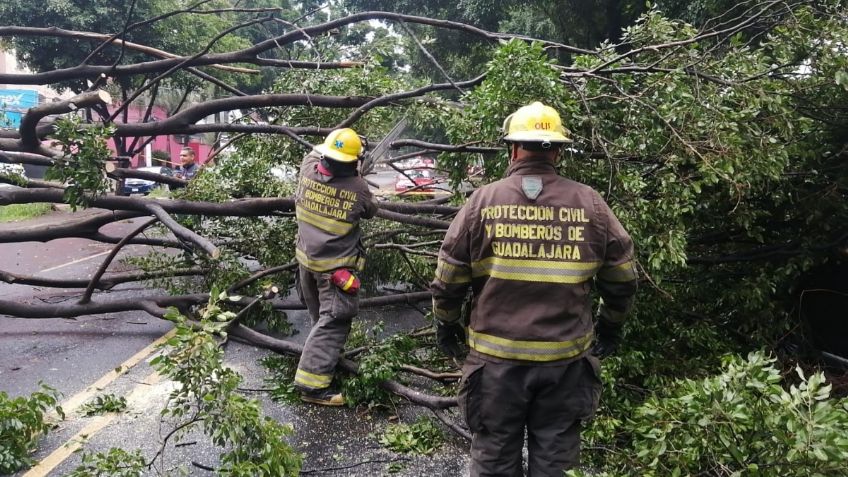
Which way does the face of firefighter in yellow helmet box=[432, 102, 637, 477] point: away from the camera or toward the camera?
away from the camera

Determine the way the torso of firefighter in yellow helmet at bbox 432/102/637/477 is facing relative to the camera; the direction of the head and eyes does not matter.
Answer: away from the camera

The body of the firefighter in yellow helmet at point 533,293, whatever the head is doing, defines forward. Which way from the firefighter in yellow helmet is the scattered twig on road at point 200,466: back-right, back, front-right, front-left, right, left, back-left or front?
left

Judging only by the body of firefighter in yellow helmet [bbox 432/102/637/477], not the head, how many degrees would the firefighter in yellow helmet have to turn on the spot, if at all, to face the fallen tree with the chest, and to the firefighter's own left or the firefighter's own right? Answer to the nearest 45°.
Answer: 0° — they already face it

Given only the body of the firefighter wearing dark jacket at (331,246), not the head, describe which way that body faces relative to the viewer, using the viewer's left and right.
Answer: facing away from the viewer and to the right of the viewer

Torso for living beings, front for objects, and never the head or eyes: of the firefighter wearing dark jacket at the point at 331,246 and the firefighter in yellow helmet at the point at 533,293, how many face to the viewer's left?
0

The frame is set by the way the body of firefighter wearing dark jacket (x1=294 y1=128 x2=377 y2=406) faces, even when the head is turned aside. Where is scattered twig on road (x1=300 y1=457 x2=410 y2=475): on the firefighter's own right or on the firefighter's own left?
on the firefighter's own right

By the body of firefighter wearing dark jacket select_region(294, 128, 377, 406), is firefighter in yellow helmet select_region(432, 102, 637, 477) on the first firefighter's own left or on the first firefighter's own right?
on the first firefighter's own right

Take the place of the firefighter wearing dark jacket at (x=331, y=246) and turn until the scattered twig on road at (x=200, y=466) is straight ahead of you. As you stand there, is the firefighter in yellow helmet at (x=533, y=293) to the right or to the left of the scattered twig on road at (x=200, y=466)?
left
